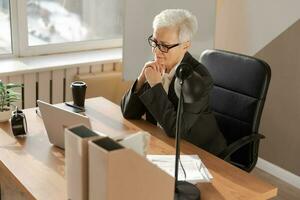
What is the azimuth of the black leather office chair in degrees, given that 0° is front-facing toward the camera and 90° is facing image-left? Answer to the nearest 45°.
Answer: approximately 45°

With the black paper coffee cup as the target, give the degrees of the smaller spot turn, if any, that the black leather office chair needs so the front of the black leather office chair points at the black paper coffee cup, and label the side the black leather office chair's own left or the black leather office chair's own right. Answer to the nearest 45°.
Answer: approximately 45° to the black leather office chair's own right

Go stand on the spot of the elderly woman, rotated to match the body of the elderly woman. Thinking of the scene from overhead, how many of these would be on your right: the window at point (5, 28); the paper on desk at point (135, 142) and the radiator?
2

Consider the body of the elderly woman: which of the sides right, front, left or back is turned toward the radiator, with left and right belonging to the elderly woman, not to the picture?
right

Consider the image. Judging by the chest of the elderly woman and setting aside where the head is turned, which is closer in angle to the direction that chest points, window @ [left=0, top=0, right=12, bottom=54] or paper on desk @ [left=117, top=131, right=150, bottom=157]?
the paper on desk

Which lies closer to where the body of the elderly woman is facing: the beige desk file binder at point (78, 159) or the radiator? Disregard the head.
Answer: the beige desk file binder

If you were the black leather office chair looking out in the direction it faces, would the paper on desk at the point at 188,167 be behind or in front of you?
in front

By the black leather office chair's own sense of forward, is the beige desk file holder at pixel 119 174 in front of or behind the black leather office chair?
in front

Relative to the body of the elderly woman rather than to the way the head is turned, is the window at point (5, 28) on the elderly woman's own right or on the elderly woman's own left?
on the elderly woman's own right

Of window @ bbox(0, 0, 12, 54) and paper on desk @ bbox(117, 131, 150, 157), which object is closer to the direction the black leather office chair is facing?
the paper on desk

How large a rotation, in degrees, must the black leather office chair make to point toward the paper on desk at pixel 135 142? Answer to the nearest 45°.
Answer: approximately 45° to its left

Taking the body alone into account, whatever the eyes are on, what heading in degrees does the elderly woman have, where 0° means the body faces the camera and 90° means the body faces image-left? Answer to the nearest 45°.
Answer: approximately 45°
